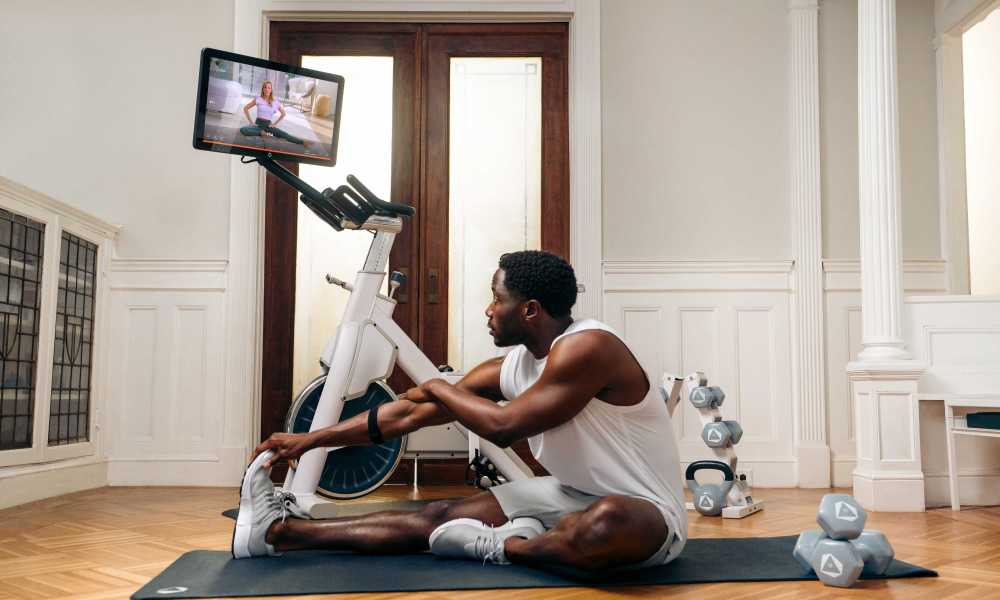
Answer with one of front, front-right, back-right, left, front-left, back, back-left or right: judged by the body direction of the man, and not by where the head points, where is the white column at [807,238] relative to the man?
back-right

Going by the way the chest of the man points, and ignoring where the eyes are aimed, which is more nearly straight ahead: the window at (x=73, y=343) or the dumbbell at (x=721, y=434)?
the window

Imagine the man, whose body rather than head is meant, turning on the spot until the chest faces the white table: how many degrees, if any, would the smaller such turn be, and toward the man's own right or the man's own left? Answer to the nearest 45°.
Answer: approximately 135° to the man's own right

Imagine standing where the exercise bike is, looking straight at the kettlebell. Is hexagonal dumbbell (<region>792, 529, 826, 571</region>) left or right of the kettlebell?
right

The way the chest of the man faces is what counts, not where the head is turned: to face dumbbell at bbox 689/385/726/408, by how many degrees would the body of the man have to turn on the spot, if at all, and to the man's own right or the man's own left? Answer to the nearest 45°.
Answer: approximately 135° to the man's own right

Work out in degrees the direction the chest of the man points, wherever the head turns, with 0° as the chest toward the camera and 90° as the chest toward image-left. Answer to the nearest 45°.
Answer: approximately 90°

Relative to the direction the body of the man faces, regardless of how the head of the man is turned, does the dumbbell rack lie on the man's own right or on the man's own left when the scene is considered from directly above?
on the man's own right

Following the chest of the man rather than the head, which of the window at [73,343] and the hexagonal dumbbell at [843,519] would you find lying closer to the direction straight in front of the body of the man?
the window

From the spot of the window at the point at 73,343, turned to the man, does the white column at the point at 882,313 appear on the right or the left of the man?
left

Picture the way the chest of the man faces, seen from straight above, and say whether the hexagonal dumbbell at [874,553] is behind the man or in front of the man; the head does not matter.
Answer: behind

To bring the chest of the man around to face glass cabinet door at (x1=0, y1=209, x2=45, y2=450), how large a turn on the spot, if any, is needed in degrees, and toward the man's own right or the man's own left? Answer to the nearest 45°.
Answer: approximately 45° to the man's own right

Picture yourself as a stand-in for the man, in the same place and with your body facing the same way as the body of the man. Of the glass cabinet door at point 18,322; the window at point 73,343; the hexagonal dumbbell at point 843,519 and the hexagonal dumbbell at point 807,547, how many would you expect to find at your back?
2

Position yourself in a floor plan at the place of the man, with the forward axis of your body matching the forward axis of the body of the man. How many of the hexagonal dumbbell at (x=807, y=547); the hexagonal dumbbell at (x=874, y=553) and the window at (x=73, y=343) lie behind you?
2

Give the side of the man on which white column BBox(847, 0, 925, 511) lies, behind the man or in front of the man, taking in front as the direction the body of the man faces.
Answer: behind

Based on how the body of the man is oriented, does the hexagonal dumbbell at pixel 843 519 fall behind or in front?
behind
